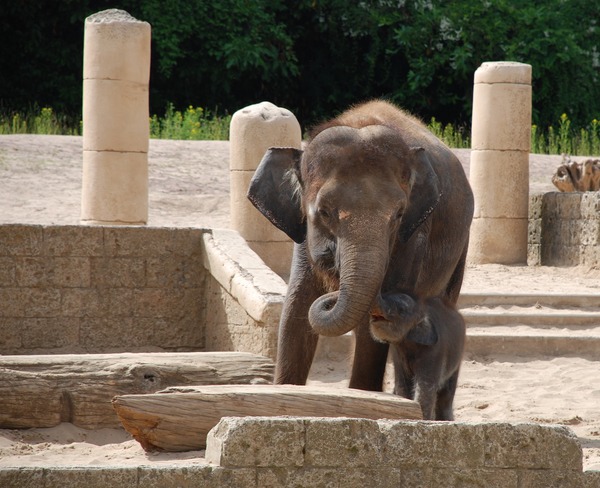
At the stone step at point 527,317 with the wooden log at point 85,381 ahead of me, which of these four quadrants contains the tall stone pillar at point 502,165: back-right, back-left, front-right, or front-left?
back-right

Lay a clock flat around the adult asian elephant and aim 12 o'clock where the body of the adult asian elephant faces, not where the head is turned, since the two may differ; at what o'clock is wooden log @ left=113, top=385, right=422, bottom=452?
The wooden log is roughly at 12 o'clock from the adult asian elephant.

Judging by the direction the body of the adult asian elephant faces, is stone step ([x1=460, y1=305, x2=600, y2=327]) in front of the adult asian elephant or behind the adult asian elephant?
behind

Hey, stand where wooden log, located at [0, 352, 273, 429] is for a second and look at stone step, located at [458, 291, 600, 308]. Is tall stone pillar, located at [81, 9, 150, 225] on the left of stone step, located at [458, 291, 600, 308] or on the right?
left

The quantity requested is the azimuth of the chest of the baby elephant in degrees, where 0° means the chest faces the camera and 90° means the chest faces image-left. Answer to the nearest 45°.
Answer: approximately 45°

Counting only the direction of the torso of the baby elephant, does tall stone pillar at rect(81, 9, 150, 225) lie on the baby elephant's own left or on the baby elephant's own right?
on the baby elephant's own right

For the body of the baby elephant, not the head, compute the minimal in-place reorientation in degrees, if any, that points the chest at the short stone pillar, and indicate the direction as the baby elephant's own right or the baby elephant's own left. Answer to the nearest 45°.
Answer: approximately 135° to the baby elephant's own right
